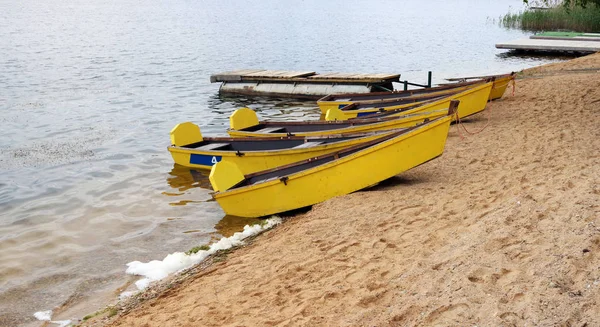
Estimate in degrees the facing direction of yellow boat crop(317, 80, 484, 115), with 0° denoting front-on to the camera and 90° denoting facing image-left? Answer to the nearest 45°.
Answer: approximately 225°

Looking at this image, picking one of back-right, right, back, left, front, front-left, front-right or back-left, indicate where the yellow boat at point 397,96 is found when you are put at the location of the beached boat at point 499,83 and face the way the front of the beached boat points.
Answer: back

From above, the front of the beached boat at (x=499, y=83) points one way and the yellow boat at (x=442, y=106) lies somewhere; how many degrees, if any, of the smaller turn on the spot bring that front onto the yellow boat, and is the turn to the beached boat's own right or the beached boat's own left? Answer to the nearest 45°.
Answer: approximately 135° to the beached boat's own right

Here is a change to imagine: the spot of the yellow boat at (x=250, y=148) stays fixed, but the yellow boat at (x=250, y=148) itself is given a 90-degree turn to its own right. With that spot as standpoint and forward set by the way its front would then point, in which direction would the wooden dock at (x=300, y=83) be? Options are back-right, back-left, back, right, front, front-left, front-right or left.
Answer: back-left

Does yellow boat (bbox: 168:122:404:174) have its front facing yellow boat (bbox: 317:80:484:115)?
no

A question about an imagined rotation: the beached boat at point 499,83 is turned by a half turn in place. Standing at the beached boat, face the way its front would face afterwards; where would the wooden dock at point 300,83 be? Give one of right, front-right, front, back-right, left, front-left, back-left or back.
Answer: front-right

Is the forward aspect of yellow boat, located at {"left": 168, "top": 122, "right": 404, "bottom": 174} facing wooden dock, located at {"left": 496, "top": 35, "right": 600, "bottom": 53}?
no

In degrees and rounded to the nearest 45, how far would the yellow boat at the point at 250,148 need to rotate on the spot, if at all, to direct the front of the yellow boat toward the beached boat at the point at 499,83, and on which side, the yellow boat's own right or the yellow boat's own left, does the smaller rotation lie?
0° — it already faces it

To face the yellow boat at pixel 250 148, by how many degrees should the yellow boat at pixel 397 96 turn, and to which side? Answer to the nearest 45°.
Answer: approximately 180°

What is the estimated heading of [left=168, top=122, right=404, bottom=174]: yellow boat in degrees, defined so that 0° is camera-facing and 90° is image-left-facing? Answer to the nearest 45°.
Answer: approximately 225°
